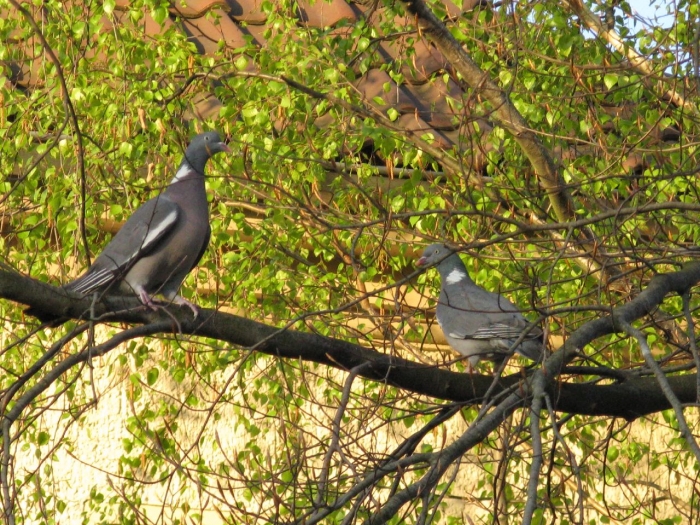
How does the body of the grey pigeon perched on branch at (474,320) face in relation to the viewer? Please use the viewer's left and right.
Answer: facing to the left of the viewer

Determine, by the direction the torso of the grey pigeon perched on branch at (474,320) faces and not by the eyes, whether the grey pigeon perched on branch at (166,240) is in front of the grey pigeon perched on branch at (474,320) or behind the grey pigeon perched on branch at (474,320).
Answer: in front
